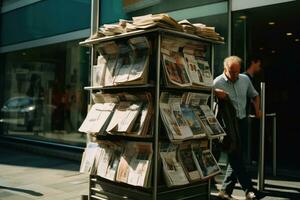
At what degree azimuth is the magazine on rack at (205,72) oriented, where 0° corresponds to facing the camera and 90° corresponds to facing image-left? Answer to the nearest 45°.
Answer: approximately 315°

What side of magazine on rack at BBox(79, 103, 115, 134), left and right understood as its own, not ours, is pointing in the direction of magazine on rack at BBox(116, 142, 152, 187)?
left

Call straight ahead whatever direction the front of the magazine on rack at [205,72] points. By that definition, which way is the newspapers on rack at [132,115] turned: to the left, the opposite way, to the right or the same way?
to the right

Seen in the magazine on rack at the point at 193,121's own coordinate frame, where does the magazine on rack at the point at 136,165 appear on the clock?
the magazine on rack at the point at 136,165 is roughly at 4 o'clock from the magazine on rack at the point at 193,121.

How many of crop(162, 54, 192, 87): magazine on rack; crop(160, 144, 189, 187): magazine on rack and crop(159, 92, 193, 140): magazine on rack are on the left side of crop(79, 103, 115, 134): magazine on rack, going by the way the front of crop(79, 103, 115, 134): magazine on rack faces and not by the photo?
3

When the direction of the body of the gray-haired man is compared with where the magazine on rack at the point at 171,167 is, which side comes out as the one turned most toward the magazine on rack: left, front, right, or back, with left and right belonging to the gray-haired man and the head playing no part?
front

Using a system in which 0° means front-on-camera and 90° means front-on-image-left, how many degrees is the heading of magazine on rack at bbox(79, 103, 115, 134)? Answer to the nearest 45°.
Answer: approximately 45°
